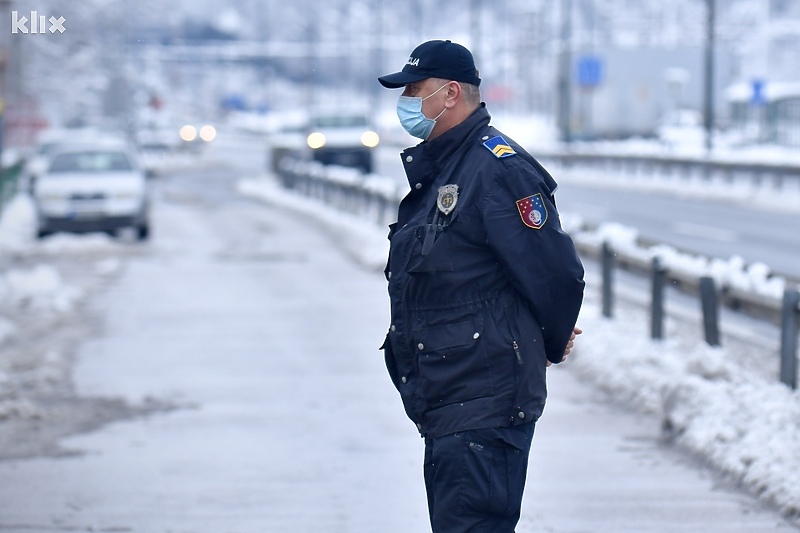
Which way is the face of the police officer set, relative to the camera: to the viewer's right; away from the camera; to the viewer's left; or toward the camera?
to the viewer's left

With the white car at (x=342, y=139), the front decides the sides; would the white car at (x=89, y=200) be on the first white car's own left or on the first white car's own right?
on the first white car's own right

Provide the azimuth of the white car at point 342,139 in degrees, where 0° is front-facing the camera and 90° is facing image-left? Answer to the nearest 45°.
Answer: approximately 315°

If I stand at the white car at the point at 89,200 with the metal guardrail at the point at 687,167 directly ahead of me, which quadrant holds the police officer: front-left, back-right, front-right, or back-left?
back-right

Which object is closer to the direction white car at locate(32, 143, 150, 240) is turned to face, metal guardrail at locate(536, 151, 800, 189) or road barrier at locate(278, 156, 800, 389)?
the road barrier

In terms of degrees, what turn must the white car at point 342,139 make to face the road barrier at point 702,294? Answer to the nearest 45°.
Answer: approximately 45° to its right

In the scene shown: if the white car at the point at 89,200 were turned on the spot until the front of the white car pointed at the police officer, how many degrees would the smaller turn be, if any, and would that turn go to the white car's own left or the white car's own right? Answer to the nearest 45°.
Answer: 0° — it already faces them

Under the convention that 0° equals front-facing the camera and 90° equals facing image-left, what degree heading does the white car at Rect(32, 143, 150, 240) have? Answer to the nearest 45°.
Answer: approximately 0°

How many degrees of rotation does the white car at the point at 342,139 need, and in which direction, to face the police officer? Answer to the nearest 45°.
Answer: approximately 45° to its right
